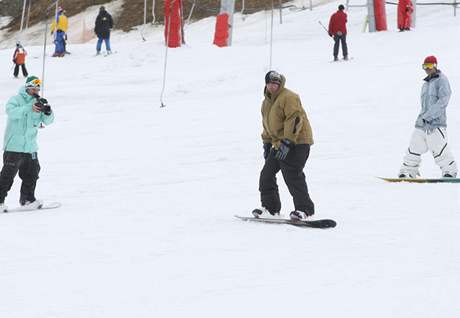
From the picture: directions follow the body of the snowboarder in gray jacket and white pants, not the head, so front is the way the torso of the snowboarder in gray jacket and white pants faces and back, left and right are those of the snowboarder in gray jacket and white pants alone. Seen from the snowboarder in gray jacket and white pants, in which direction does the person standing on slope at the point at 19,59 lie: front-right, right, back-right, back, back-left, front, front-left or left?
right

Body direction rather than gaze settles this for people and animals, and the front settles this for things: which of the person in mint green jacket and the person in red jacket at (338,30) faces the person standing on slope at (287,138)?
the person in mint green jacket

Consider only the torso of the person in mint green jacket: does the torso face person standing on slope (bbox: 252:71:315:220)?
yes

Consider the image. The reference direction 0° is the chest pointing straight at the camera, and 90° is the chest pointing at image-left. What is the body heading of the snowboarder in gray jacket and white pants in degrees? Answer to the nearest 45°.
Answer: approximately 45°

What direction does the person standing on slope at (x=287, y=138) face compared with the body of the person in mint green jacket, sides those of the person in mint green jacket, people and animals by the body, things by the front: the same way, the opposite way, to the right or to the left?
to the right

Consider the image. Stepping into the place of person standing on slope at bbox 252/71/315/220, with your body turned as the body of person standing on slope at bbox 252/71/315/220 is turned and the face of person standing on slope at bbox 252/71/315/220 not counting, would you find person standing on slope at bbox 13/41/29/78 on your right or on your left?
on your right

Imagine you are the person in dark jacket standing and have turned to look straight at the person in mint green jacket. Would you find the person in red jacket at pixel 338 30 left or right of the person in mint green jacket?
left

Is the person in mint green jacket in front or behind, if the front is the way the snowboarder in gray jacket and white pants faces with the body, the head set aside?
in front

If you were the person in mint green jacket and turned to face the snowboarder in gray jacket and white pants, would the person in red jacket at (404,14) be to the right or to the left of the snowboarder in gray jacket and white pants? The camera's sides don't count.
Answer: left

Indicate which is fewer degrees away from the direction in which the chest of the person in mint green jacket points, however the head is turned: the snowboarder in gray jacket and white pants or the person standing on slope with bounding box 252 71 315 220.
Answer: the person standing on slope
